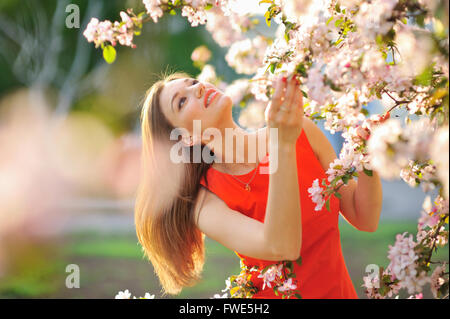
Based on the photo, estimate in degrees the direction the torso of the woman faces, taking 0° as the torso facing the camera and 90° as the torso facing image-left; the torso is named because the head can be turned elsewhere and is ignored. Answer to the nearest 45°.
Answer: approximately 315°

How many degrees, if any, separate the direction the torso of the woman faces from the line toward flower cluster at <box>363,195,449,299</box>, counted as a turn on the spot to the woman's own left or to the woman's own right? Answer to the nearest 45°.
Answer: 0° — they already face it
